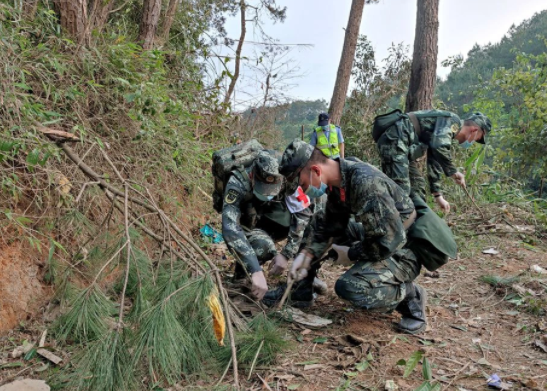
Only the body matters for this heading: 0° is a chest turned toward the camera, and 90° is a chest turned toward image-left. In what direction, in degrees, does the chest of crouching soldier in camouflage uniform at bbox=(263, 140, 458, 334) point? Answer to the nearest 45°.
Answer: approximately 90°

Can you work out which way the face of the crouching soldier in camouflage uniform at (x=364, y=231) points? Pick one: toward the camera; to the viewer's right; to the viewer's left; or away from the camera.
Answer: to the viewer's left

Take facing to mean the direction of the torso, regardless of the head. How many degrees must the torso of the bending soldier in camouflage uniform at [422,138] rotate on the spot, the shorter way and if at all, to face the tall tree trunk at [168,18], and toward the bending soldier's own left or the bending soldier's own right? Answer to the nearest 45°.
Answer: approximately 180°

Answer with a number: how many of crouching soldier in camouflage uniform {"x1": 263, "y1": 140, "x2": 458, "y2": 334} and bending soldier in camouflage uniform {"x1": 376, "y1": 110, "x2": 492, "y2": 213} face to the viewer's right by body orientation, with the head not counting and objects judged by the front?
1

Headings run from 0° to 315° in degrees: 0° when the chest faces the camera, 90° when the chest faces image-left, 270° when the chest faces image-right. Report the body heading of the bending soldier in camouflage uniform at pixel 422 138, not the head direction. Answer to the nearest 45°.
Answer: approximately 270°

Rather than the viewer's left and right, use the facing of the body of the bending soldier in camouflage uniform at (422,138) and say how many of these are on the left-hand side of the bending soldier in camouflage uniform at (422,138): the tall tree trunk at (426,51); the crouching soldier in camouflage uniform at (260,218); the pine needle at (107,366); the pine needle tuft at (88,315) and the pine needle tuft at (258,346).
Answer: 1

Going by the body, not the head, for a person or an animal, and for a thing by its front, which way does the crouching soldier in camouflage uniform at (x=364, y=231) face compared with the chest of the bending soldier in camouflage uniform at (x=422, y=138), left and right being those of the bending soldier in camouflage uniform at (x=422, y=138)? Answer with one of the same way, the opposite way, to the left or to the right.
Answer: the opposite way

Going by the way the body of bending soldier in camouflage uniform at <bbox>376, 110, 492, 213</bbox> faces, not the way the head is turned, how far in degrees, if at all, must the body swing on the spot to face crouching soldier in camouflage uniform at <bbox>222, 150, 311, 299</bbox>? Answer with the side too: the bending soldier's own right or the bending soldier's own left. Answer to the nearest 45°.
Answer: approximately 135° to the bending soldier's own right

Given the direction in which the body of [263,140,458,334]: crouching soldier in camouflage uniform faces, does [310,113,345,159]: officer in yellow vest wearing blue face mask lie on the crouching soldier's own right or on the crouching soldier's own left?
on the crouching soldier's own right

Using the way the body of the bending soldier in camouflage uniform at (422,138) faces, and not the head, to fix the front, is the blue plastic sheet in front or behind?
behind

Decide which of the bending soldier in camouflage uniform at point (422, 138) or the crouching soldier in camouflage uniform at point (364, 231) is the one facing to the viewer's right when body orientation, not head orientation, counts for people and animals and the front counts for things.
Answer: the bending soldier in camouflage uniform at point (422, 138)

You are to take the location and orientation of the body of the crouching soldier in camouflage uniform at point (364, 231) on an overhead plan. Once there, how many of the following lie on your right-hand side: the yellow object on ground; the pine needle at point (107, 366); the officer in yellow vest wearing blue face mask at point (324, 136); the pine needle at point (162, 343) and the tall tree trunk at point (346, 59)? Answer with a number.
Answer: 2

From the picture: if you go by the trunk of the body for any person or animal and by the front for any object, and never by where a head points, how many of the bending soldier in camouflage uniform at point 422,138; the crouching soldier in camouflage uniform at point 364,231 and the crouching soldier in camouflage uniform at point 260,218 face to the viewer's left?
1

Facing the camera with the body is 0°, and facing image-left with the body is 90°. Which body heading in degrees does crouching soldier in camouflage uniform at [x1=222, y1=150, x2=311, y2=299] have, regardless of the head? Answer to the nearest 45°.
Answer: approximately 315°

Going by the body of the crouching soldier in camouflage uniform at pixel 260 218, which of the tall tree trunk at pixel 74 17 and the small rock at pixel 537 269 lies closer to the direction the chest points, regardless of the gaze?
the small rock
